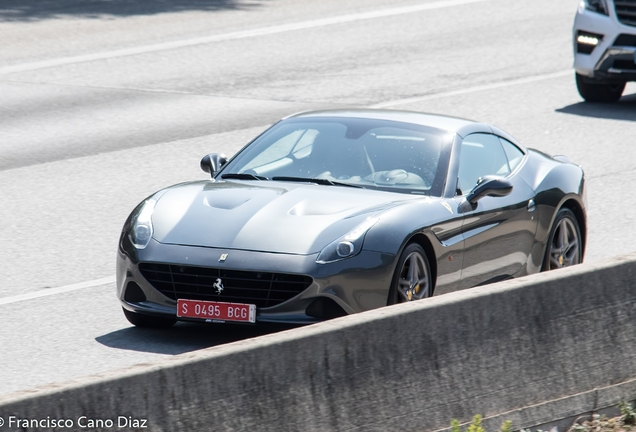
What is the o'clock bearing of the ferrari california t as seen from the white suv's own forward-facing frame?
The ferrari california t is roughly at 11 o'clock from the white suv.

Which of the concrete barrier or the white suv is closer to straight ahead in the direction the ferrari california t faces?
the concrete barrier

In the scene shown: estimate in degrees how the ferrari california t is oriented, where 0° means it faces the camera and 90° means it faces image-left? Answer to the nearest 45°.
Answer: approximately 45°

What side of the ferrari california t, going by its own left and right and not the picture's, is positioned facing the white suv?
back

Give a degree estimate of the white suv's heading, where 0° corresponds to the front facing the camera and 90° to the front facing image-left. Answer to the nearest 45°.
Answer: approximately 45°
